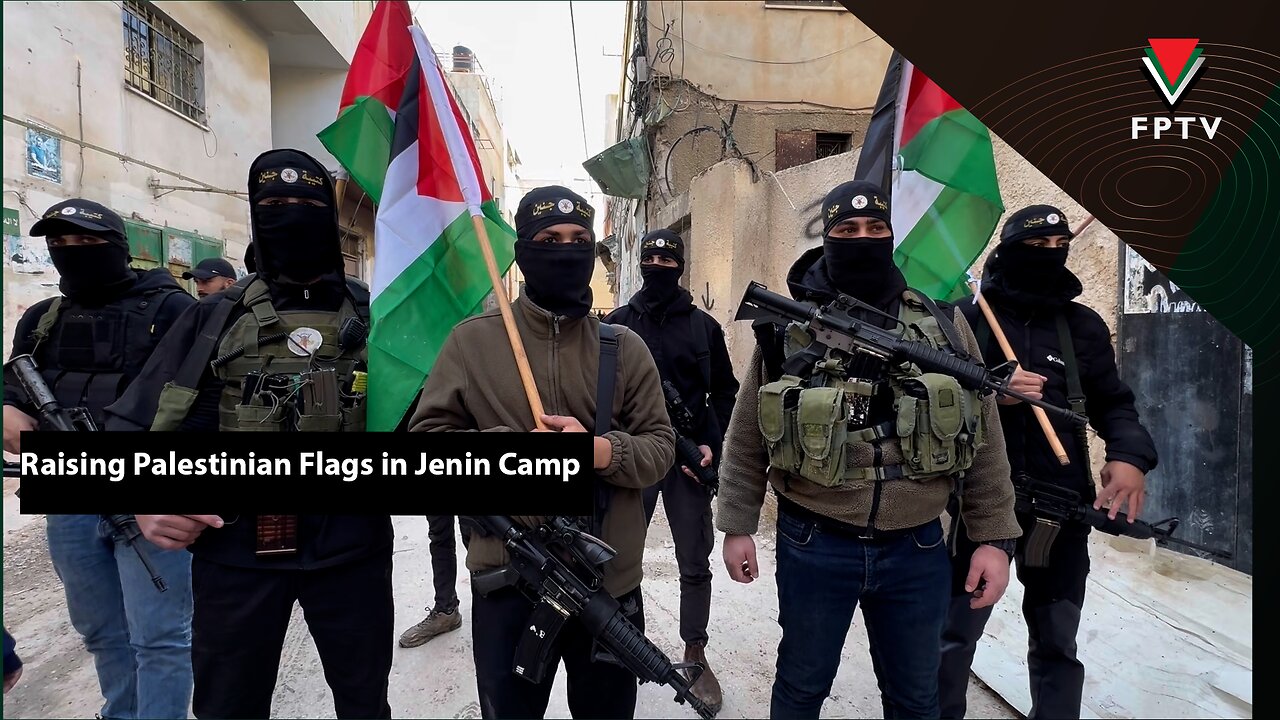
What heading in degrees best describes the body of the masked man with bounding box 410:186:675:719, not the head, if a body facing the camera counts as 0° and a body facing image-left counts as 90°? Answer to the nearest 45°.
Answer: approximately 0°

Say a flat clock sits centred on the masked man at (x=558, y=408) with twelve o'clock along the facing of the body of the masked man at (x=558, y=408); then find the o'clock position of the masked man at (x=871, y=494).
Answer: the masked man at (x=871, y=494) is roughly at 9 o'clock from the masked man at (x=558, y=408).

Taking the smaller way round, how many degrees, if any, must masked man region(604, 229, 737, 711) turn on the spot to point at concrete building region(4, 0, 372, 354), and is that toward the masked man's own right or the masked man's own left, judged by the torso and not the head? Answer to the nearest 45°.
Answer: approximately 135° to the masked man's own right

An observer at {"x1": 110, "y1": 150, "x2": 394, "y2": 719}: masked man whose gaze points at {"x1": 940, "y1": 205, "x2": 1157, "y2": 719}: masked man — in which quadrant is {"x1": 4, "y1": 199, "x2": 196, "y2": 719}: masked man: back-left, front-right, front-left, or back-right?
back-left
